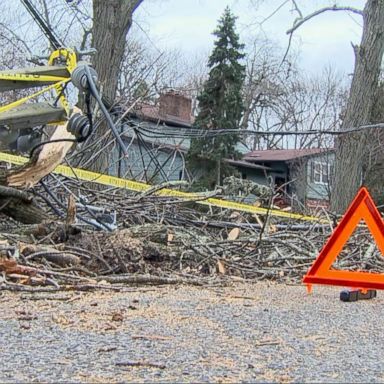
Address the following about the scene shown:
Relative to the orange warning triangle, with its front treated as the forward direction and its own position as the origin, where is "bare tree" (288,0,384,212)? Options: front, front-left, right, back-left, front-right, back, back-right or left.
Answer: back

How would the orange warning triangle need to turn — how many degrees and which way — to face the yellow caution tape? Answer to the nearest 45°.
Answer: approximately 135° to its right

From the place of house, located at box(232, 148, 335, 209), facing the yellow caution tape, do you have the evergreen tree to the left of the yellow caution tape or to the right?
right

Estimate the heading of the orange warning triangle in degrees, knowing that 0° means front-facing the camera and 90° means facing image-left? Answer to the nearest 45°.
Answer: approximately 0°

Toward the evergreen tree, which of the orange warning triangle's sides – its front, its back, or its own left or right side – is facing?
back

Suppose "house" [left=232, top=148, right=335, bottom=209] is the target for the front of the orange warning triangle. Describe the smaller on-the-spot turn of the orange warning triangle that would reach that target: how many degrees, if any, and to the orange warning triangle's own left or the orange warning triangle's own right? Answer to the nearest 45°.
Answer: approximately 180°
